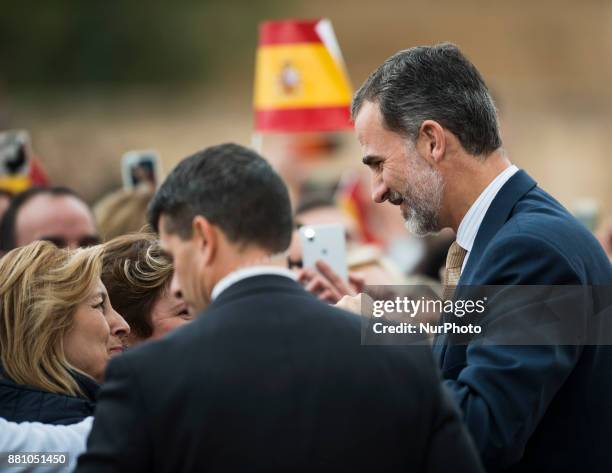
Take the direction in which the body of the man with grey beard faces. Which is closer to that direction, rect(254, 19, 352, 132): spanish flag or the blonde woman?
the blonde woman

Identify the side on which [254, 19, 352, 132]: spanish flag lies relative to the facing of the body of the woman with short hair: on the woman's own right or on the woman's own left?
on the woman's own left

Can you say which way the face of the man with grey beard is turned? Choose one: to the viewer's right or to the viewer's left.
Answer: to the viewer's left

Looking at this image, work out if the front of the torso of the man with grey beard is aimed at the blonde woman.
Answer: yes

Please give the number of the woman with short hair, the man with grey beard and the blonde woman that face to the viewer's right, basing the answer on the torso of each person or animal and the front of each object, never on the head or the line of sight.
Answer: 2

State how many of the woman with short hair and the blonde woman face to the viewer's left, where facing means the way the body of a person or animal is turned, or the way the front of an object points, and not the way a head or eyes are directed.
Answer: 0

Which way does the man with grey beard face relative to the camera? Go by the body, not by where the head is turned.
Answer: to the viewer's left

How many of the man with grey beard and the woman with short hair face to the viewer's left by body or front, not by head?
1

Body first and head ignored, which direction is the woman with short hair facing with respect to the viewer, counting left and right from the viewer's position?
facing to the right of the viewer

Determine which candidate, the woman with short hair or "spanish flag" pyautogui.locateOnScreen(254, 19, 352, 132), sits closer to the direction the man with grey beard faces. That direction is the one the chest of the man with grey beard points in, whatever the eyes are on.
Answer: the woman with short hair

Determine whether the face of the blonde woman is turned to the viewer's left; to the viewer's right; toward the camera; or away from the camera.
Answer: to the viewer's right

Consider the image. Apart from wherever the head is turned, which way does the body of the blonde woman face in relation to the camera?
to the viewer's right
